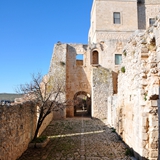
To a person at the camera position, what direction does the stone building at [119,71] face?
facing the viewer

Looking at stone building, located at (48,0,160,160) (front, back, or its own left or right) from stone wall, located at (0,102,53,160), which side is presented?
front

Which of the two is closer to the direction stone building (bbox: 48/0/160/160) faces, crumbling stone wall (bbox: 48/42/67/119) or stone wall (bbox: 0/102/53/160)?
the stone wall
